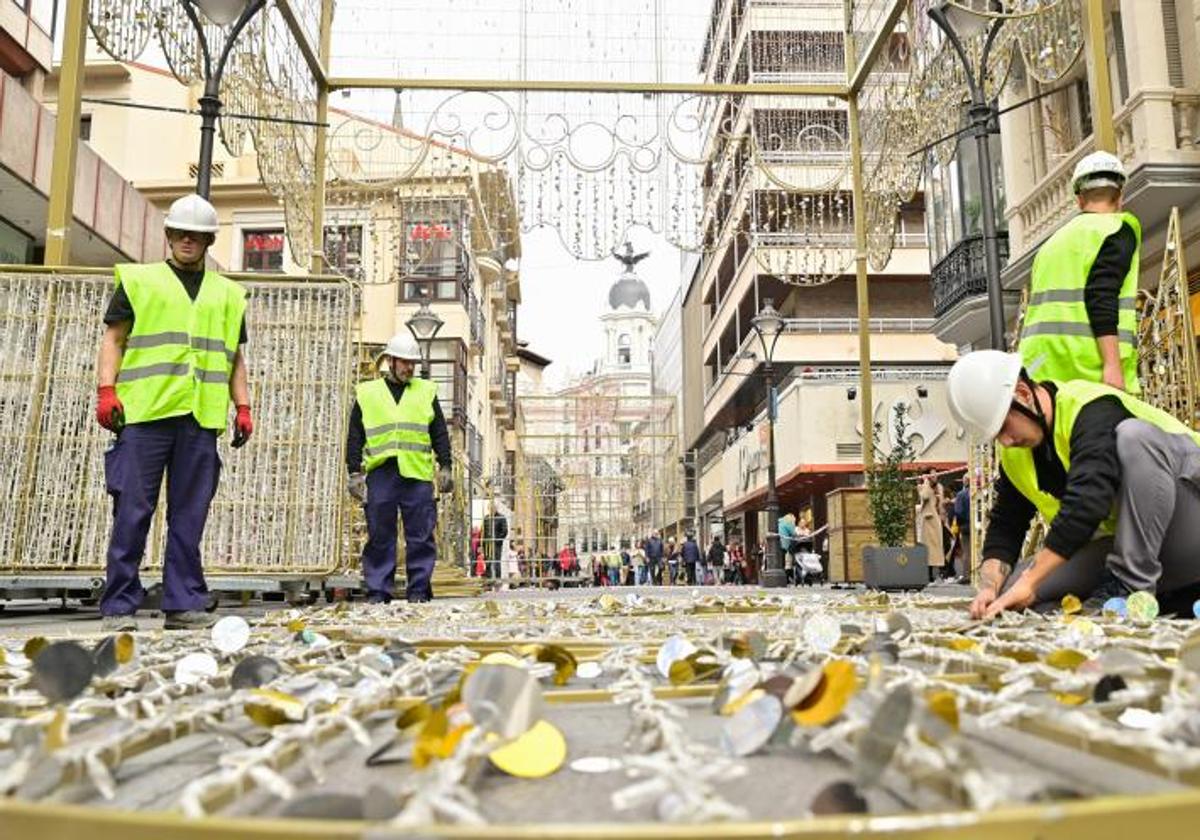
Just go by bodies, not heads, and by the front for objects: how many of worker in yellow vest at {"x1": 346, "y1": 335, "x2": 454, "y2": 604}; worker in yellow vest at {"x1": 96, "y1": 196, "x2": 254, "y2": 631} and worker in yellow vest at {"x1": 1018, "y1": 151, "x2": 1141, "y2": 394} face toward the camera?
2

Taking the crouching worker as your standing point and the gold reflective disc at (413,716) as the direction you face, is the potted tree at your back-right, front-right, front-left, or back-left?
back-right

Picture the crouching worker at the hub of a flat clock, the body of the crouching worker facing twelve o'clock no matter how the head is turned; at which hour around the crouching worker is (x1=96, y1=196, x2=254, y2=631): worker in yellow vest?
The worker in yellow vest is roughly at 1 o'clock from the crouching worker.

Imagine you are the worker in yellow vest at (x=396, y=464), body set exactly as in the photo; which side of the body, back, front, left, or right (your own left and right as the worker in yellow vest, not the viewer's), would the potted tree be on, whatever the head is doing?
left

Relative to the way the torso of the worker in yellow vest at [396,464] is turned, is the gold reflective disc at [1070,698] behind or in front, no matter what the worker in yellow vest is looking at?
in front

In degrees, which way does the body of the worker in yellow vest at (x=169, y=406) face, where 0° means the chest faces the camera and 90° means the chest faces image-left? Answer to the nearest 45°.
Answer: approximately 0°

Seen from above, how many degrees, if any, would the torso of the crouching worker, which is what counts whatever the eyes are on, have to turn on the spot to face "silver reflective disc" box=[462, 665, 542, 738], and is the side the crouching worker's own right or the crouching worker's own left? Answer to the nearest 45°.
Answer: approximately 45° to the crouching worker's own left

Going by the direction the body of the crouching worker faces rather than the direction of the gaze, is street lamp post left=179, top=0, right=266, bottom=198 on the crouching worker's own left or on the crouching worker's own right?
on the crouching worker's own right

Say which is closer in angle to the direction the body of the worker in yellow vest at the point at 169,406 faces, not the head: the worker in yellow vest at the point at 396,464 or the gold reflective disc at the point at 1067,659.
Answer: the gold reflective disc

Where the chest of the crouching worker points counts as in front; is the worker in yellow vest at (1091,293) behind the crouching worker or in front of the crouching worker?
behind

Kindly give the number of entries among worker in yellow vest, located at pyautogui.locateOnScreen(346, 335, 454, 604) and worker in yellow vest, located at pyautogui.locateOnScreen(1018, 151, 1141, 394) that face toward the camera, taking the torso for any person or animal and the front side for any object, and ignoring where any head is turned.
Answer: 1
